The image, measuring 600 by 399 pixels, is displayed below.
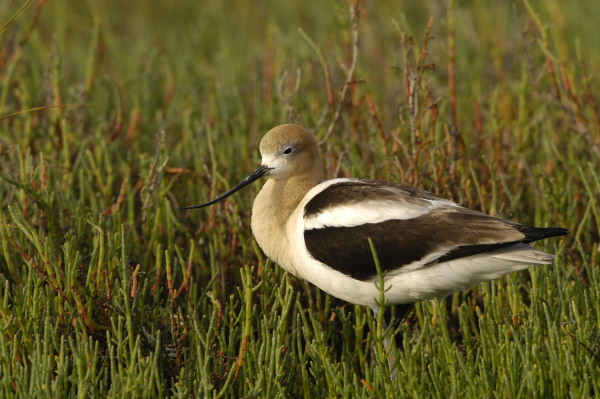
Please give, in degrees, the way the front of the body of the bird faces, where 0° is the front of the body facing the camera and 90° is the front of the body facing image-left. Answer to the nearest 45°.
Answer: approximately 90°
